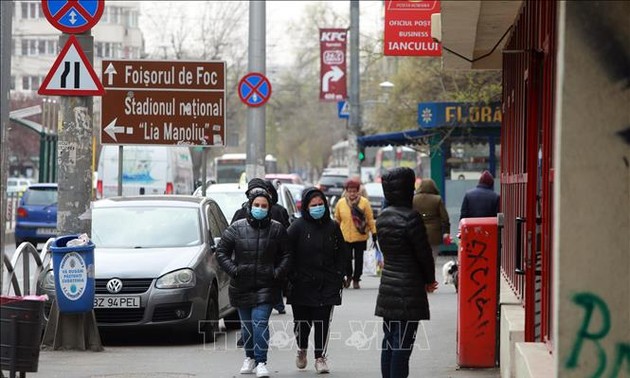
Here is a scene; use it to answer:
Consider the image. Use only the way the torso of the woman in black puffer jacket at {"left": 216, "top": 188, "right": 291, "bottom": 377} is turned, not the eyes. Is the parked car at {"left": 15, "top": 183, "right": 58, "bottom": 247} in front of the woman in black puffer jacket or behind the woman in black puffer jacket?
behind

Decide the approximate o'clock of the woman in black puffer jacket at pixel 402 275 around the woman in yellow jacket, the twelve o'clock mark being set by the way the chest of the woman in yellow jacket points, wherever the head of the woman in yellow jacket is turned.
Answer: The woman in black puffer jacket is roughly at 12 o'clock from the woman in yellow jacket.

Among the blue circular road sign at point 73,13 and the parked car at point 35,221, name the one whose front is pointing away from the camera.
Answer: the parked car

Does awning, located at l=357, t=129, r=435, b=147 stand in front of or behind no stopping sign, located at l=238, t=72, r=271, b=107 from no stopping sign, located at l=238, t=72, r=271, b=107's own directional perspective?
behind

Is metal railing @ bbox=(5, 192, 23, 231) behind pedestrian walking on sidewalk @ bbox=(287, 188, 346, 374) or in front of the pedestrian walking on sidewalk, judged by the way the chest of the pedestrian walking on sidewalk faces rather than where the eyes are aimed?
behind

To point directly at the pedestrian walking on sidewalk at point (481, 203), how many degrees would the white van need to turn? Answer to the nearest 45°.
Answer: approximately 180°

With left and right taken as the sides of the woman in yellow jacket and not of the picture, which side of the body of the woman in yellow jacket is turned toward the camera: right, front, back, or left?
front

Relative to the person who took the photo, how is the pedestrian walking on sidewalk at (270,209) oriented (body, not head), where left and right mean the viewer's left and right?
facing the viewer

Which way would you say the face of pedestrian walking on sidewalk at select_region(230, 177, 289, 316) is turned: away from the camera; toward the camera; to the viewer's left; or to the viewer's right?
toward the camera

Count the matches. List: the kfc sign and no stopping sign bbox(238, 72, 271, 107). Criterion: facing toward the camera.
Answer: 2

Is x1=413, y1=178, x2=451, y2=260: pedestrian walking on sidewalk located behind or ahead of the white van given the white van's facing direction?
behind

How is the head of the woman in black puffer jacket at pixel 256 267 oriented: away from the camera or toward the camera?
toward the camera

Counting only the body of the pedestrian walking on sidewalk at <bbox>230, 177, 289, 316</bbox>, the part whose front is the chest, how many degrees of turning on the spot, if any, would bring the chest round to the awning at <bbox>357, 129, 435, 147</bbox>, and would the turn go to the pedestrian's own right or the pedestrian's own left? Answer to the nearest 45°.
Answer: approximately 180°

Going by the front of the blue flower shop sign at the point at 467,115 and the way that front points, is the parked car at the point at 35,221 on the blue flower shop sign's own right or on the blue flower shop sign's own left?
on the blue flower shop sign's own right

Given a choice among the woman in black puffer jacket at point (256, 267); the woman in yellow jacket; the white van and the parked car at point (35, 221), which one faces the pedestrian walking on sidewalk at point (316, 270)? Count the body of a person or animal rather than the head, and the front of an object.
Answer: the woman in yellow jacket

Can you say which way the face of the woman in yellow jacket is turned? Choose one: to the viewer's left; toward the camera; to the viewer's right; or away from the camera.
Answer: toward the camera
